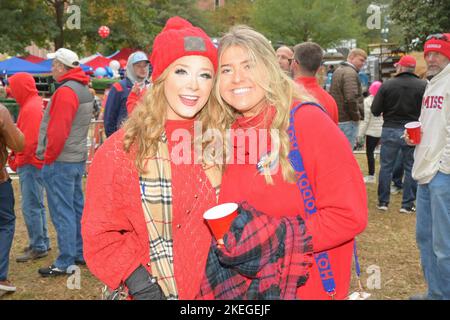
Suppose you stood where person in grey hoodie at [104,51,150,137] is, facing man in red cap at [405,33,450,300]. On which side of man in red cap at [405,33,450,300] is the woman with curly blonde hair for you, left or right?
right

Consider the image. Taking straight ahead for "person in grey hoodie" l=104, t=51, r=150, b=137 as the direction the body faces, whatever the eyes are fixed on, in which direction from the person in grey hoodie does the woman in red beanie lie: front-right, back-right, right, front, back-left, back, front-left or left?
front-right

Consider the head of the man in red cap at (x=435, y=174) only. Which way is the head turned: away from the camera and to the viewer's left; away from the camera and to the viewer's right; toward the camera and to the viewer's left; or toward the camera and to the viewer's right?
toward the camera and to the viewer's left

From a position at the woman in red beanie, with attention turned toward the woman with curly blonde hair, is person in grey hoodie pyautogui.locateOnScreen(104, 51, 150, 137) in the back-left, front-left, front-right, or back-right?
back-left

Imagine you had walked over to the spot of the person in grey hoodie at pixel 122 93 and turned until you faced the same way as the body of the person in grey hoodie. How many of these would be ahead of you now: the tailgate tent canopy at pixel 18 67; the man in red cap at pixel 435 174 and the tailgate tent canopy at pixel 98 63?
1

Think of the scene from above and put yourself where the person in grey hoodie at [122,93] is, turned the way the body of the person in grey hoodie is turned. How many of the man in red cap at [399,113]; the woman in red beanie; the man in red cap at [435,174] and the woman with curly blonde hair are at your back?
0

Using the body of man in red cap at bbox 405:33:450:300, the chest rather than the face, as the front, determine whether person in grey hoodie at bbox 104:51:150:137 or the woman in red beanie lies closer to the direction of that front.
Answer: the woman in red beanie

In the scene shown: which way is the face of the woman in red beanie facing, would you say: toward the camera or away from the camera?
toward the camera

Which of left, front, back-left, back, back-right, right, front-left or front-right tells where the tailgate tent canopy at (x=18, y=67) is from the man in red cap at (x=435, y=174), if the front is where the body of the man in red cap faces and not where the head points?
right

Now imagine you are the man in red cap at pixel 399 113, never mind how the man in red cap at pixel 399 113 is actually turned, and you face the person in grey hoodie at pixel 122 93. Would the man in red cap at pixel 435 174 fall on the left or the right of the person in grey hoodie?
left

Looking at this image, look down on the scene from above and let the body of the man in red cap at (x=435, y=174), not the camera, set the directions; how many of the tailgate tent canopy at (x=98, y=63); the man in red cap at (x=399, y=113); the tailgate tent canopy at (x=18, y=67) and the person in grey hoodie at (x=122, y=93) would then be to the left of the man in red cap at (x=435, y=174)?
0

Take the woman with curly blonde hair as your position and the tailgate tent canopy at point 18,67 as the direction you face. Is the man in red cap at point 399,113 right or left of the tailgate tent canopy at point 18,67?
right

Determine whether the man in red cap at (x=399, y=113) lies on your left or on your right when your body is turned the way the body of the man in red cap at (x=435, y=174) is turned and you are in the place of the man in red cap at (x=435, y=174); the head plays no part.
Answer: on your right

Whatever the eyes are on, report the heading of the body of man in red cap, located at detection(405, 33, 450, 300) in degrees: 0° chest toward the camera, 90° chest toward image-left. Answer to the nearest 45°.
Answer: approximately 45°

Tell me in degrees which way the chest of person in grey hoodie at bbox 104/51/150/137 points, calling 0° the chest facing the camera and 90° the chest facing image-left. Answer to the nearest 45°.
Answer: approximately 315°

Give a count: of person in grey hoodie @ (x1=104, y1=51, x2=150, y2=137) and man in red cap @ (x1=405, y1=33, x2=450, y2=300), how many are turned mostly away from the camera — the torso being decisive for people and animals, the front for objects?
0

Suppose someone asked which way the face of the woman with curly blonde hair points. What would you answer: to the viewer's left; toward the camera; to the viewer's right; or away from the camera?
toward the camera

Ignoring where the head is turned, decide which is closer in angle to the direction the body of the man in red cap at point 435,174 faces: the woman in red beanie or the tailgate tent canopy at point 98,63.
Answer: the woman in red beanie

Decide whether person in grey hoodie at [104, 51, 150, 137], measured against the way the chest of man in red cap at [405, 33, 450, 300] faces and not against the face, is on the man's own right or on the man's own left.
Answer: on the man's own right

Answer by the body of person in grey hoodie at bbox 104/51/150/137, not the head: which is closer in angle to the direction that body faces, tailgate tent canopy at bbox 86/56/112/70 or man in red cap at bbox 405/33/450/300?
the man in red cap
